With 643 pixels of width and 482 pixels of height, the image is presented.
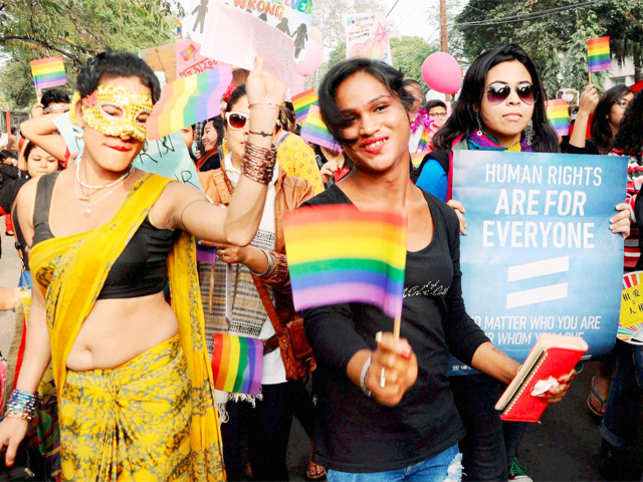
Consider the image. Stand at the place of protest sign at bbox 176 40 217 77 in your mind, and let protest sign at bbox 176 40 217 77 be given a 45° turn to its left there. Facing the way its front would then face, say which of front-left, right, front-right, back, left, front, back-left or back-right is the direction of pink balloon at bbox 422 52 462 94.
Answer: left

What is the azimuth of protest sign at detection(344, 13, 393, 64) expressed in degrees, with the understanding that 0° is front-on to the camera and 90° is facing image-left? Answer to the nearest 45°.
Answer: approximately 0°
